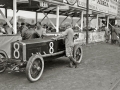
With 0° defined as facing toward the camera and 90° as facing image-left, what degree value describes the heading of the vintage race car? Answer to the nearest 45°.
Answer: approximately 45°
